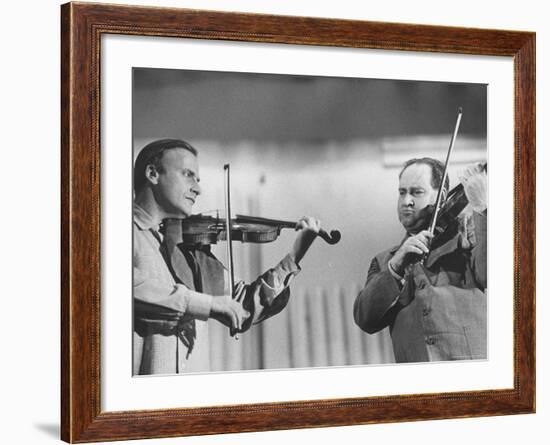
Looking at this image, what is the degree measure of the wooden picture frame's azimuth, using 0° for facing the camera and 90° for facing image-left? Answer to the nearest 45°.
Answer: approximately 315°
